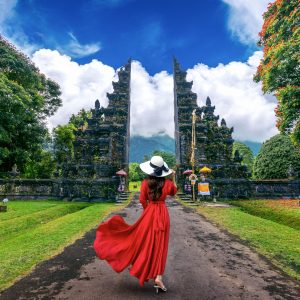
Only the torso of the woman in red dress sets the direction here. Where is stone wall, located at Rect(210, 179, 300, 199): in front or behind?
in front

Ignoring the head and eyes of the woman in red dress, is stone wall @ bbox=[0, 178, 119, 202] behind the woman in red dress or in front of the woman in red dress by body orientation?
in front

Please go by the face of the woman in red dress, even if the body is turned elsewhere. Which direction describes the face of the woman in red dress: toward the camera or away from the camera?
away from the camera

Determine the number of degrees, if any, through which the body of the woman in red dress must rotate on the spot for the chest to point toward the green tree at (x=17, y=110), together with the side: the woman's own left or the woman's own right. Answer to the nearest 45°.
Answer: approximately 45° to the woman's own left

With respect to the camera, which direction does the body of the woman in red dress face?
away from the camera
